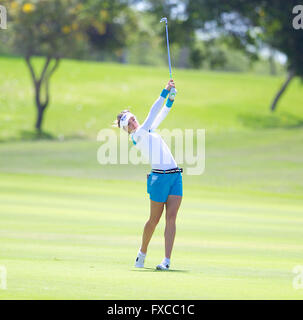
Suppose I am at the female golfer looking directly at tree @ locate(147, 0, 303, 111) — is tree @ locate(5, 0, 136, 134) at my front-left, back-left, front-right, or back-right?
front-left

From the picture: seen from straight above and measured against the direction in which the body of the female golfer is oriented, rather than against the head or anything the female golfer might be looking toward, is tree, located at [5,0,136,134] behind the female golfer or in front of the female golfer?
behind

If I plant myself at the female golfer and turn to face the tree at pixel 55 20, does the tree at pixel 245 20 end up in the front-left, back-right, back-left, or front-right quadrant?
front-right

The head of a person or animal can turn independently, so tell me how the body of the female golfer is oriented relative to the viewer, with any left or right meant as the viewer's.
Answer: facing the viewer and to the right of the viewer

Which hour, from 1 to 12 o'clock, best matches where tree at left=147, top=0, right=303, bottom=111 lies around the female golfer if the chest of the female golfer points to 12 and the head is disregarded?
The tree is roughly at 8 o'clock from the female golfer.
